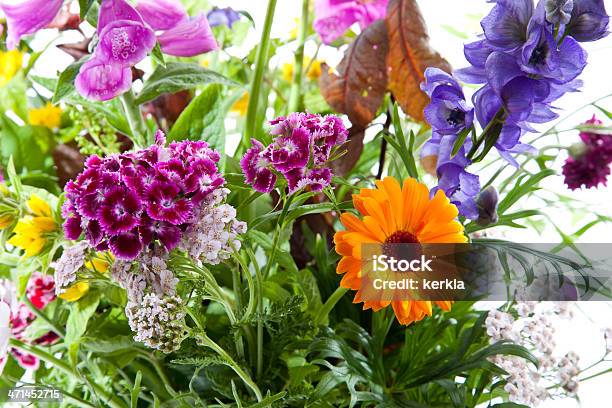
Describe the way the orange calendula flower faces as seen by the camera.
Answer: facing the viewer

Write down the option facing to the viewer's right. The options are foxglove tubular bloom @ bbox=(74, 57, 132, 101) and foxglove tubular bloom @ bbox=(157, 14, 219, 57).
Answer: foxglove tubular bloom @ bbox=(157, 14, 219, 57)

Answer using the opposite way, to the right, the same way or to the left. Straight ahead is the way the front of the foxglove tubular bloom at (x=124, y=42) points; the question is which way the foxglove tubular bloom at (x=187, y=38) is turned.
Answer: to the left

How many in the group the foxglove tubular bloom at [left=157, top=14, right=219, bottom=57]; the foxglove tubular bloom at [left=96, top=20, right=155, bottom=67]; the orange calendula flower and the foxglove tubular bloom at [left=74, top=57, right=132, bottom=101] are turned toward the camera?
3

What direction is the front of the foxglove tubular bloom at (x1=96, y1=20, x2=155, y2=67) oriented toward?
toward the camera

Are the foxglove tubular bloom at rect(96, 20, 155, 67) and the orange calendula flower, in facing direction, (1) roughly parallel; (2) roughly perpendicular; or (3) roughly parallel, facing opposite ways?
roughly parallel

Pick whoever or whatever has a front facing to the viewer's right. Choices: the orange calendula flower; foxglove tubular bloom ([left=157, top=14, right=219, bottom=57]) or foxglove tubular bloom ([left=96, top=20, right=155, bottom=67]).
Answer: foxglove tubular bloom ([left=157, top=14, right=219, bottom=57])

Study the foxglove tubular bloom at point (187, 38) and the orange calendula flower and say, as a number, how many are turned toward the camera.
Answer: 1

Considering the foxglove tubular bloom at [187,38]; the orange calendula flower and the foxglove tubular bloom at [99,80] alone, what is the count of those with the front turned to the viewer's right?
1

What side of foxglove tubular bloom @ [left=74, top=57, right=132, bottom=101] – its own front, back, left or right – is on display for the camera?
front

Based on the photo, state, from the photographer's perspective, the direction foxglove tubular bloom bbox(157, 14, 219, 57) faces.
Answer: facing to the right of the viewer
